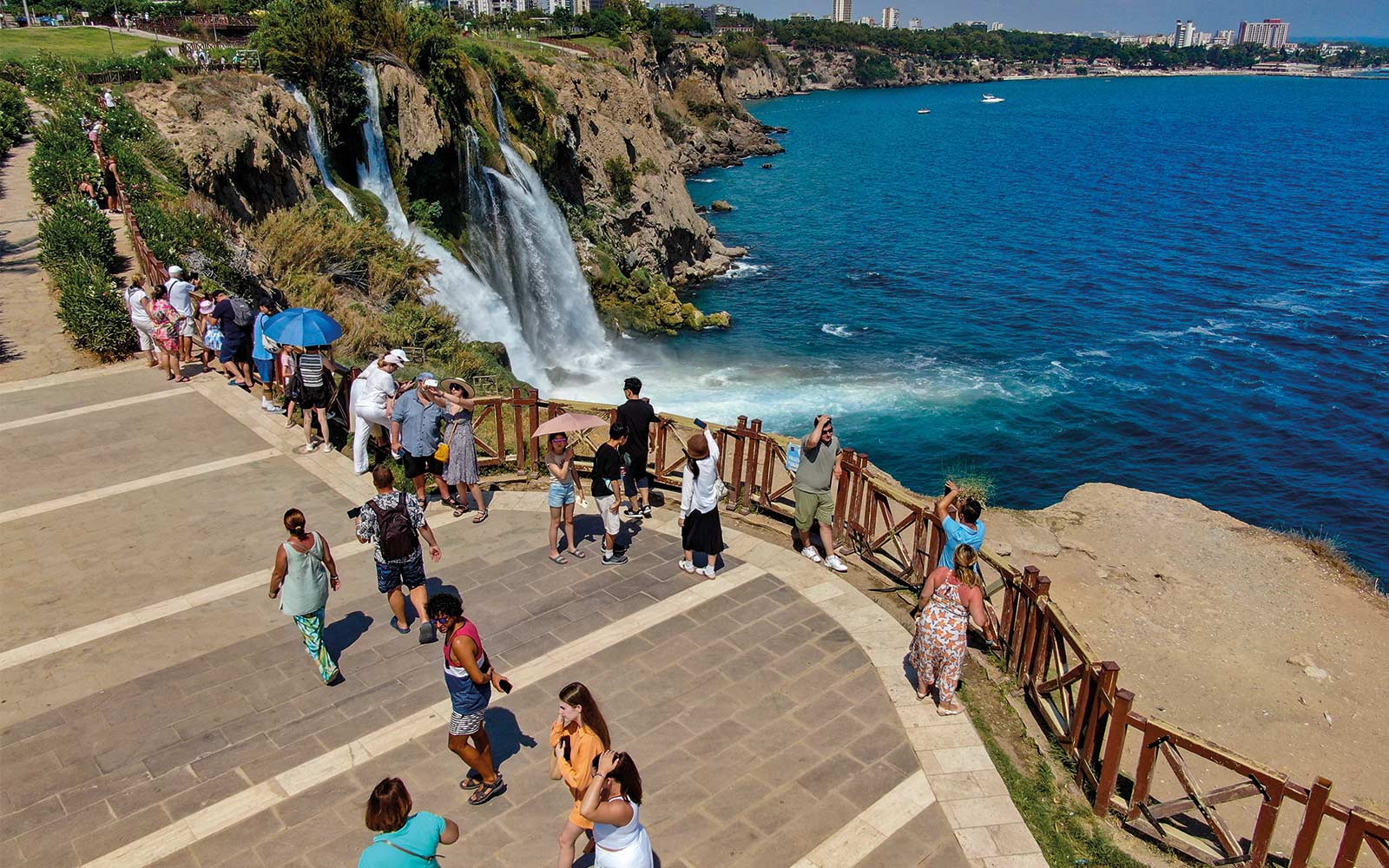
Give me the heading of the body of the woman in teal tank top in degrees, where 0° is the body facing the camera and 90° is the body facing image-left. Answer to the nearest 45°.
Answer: approximately 180°

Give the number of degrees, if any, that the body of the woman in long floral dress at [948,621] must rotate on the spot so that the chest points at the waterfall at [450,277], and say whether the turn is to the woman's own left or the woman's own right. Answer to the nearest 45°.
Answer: approximately 90° to the woman's own left

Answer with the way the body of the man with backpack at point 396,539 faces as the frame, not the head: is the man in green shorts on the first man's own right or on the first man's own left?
on the first man's own right

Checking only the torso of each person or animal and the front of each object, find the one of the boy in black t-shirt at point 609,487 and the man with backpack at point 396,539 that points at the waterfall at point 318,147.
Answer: the man with backpack

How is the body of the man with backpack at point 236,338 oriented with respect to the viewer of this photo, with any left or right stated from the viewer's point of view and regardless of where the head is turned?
facing away from the viewer and to the left of the viewer

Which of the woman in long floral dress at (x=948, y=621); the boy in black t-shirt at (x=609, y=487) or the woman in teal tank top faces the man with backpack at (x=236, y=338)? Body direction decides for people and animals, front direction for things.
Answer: the woman in teal tank top

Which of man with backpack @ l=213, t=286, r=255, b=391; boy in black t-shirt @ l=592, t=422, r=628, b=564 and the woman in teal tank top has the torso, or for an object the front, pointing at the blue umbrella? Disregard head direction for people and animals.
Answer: the woman in teal tank top

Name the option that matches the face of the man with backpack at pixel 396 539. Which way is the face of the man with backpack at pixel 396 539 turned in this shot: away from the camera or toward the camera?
away from the camera
